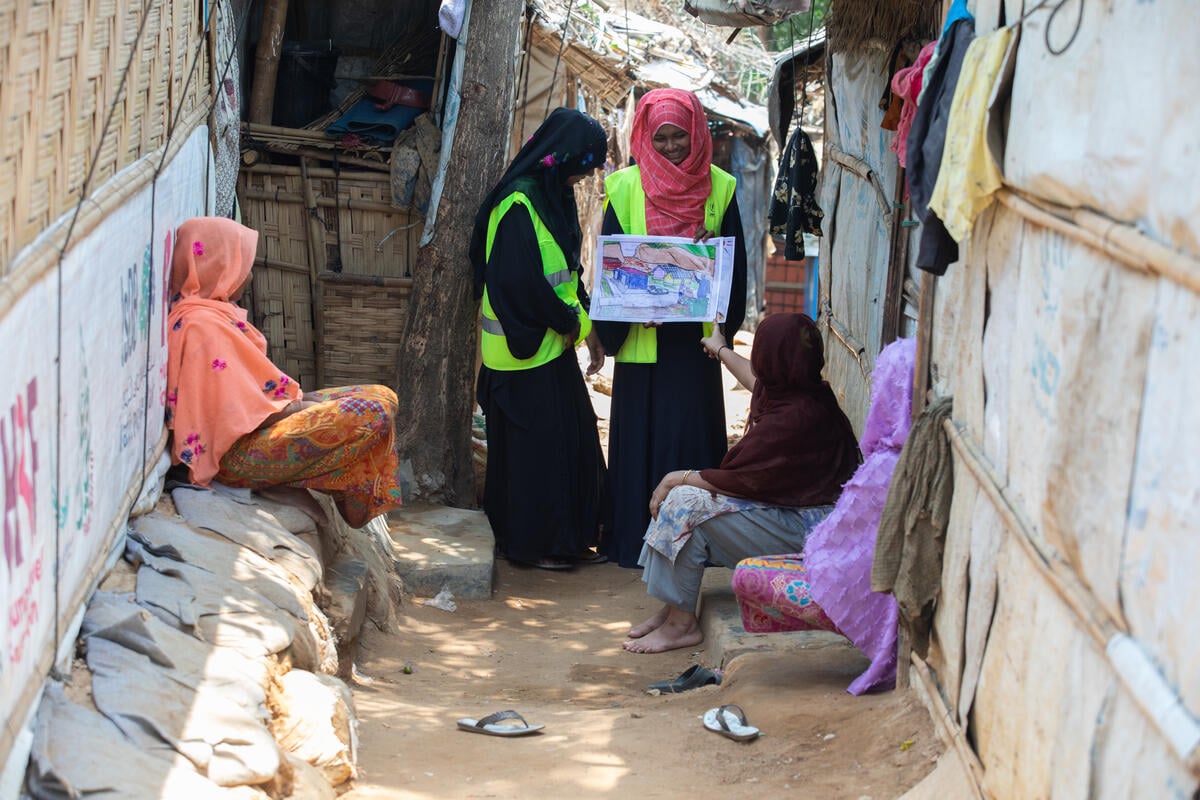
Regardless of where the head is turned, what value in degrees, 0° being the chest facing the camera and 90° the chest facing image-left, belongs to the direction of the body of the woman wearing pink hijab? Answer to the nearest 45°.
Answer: approximately 0°

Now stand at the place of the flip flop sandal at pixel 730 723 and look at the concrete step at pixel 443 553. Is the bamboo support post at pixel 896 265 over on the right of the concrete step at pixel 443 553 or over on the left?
right

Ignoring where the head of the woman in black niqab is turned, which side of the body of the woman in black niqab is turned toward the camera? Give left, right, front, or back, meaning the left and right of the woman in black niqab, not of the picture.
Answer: right

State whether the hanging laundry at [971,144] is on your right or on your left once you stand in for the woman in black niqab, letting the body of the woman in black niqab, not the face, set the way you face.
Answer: on your right

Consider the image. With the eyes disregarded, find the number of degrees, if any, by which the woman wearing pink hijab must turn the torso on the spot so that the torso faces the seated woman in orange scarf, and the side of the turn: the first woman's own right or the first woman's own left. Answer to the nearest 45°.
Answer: approximately 45° to the first woman's own right

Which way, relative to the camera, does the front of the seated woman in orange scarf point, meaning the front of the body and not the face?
to the viewer's right

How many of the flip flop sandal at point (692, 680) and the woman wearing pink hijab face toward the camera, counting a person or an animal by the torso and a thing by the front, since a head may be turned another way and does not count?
1

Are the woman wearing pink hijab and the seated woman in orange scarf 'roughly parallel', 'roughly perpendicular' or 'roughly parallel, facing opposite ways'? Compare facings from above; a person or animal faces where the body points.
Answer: roughly perpendicular
